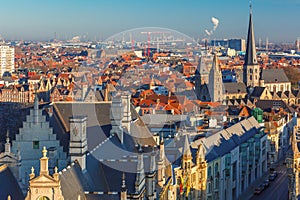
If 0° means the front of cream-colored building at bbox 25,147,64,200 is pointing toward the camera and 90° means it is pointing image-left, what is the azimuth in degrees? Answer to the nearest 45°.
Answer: approximately 0°
